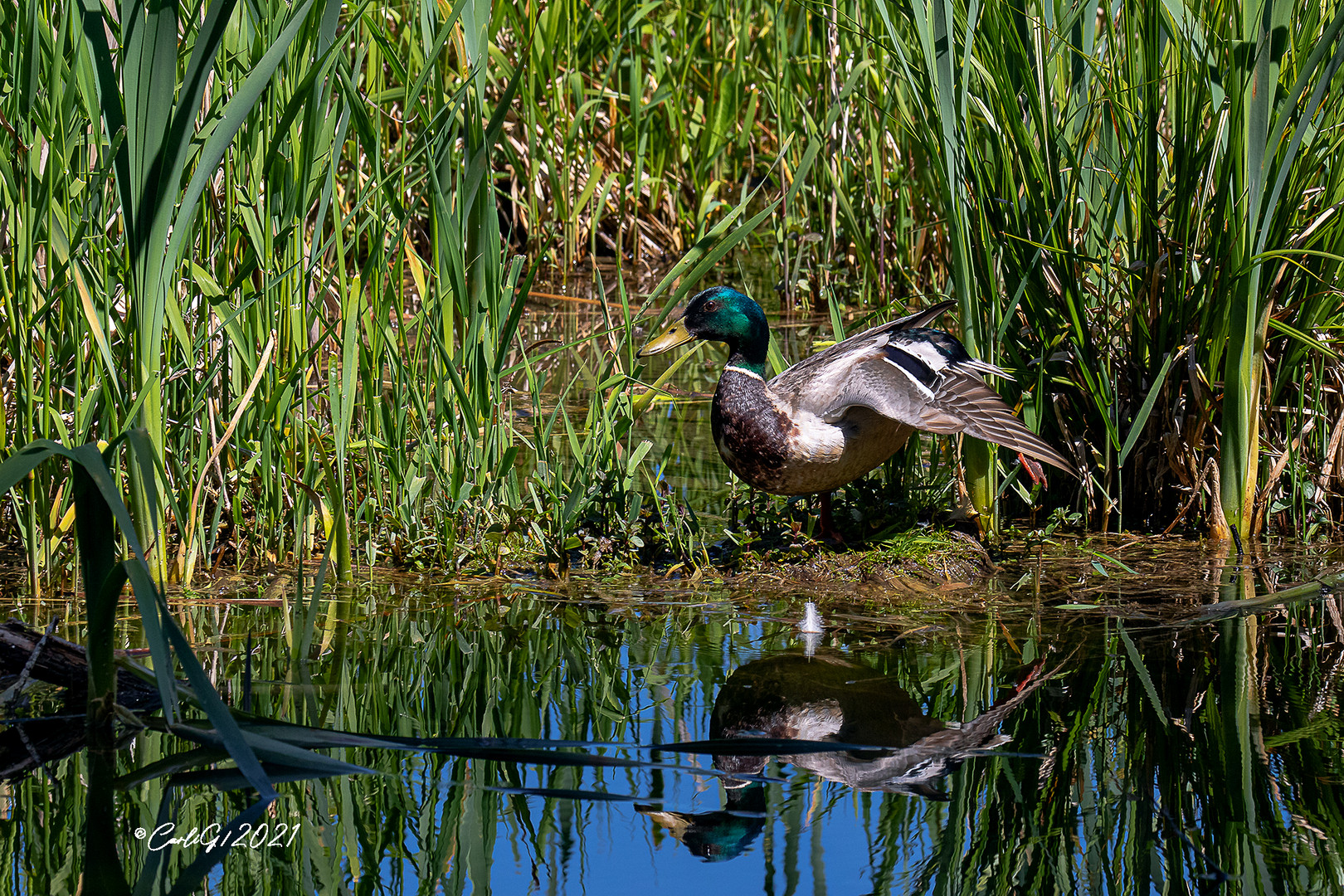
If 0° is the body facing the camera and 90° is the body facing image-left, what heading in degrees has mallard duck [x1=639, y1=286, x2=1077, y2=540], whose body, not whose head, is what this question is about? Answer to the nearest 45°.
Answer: approximately 90°
